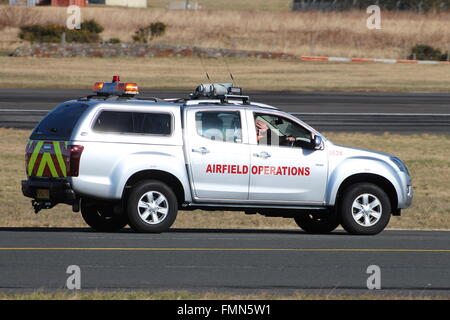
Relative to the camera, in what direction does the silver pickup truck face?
facing away from the viewer and to the right of the viewer
